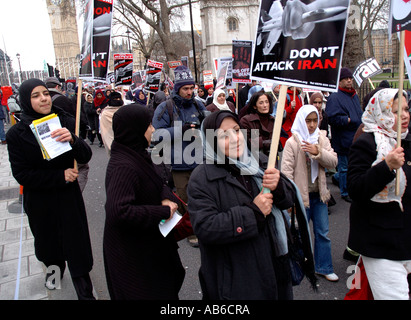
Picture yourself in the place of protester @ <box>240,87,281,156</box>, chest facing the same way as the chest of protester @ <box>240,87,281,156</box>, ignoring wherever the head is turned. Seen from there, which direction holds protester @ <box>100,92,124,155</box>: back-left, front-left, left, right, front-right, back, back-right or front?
back-right

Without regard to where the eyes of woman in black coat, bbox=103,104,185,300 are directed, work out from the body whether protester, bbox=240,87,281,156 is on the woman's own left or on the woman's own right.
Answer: on the woman's own left

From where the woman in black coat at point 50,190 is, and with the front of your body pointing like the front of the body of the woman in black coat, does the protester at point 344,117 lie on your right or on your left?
on your left

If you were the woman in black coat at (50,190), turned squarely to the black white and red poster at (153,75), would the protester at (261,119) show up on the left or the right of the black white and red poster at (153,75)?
right

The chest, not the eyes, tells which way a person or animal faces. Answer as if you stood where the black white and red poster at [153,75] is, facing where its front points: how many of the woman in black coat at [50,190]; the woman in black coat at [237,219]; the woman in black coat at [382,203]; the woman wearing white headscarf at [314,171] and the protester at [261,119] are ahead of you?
5

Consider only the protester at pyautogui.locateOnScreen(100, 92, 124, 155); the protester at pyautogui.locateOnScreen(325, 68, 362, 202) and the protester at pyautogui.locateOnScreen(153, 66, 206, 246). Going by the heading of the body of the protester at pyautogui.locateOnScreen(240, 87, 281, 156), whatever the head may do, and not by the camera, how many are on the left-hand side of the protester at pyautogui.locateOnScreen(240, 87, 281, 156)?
1

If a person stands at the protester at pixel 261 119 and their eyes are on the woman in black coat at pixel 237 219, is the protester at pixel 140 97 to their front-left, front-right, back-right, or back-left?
back-right

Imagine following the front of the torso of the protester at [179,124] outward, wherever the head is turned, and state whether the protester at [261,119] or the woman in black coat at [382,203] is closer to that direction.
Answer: the woman in black coat
